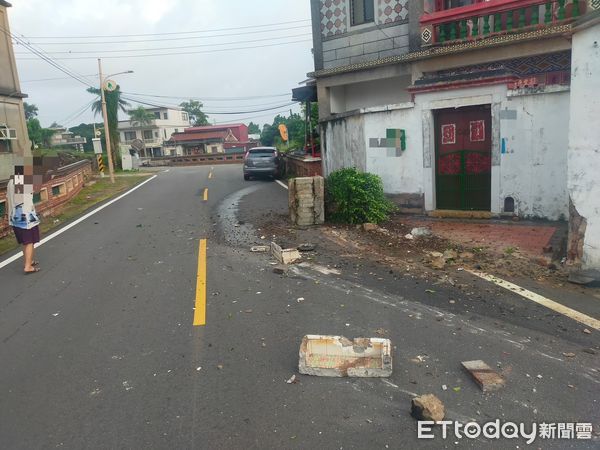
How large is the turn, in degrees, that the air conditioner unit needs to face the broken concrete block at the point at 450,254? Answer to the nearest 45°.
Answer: approximately 45° to its right

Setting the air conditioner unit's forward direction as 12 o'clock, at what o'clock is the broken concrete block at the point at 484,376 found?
The broken concrete block is roughly at 1 o'clock from the air conditioner unit.

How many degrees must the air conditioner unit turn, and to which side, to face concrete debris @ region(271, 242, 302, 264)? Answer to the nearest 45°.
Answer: approximately 45° to its right

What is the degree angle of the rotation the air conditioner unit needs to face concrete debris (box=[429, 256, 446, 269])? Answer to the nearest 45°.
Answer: approximately 45° to its right

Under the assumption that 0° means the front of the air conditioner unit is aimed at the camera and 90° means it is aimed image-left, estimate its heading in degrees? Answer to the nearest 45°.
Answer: approximately 315°

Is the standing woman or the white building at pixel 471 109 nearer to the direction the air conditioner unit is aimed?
the white building

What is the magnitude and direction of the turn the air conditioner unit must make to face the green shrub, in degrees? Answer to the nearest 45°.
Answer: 0° — it already faces it

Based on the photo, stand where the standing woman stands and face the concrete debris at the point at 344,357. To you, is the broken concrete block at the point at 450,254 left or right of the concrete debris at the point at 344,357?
left

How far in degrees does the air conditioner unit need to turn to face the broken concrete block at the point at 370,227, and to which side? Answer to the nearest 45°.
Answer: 0° — it already faces it

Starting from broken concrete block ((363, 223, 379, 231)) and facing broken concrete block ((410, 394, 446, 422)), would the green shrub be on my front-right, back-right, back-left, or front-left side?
back-right
